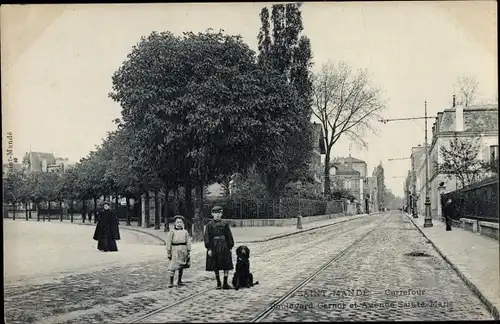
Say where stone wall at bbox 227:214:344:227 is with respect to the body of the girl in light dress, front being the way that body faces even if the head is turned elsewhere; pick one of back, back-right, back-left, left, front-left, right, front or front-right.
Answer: back-left

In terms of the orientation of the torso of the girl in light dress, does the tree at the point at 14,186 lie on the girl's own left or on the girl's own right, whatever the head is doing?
on the girl's own right

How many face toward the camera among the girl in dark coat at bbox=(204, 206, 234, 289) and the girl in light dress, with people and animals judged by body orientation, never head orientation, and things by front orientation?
2

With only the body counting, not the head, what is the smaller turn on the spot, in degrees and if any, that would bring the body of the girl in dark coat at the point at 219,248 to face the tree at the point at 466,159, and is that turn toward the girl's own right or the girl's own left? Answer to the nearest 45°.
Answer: approximately 135° to the girl's own left

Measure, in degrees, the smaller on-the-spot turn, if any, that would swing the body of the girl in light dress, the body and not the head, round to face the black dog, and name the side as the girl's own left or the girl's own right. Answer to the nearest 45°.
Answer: approximately 90° to the girl's own left
